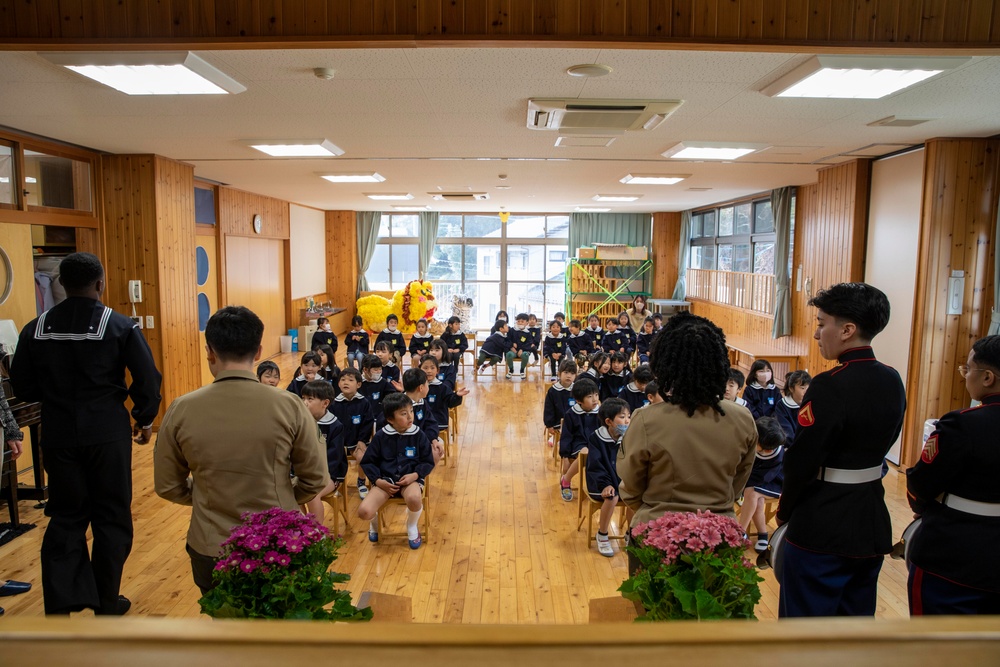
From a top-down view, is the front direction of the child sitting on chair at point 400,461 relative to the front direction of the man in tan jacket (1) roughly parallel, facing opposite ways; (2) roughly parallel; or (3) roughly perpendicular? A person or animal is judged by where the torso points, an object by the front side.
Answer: roughly parallel, facing opposite ways

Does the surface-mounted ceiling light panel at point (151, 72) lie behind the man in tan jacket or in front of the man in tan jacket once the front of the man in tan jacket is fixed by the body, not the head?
in front

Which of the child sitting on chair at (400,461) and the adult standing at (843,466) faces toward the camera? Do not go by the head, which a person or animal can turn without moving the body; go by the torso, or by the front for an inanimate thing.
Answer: the child sitting on chair

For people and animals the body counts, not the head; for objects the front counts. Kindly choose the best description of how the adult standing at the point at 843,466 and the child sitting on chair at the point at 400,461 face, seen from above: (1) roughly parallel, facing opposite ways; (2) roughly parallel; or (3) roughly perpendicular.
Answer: roughly parallel, facing opposite ways

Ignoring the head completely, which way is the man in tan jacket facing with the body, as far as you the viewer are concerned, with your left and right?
facing away from the viewer

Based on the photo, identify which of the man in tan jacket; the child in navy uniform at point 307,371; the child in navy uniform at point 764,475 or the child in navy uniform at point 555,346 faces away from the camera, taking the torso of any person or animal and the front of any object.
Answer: the man in tan jacket

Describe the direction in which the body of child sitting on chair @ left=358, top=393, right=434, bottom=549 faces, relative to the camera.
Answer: toward the camera

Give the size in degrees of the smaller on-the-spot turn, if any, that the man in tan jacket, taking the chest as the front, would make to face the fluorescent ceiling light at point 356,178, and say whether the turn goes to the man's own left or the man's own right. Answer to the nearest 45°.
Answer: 0° — they already face it

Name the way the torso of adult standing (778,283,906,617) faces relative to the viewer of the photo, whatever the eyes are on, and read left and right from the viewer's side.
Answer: facing away from the viewer and to the left of the viewer

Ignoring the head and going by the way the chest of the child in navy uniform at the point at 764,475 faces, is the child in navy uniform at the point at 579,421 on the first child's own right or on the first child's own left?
on the first child's own right

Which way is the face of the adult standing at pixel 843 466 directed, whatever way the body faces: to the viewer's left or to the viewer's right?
to the viewer's left

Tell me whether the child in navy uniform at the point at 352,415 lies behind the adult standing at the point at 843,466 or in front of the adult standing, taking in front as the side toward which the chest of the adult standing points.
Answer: in front

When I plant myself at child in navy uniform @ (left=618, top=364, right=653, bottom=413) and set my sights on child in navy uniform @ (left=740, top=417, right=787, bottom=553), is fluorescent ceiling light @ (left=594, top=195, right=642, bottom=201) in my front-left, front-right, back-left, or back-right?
back-left

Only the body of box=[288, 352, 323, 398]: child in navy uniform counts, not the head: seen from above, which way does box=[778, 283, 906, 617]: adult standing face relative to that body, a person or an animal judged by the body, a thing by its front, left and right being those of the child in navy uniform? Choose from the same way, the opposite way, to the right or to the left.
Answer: the opposite way

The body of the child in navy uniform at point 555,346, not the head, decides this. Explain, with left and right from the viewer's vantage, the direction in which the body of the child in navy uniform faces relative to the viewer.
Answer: facing the viewer
